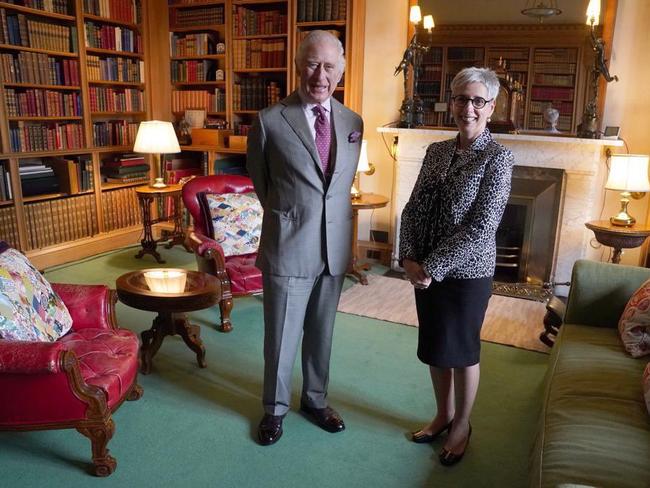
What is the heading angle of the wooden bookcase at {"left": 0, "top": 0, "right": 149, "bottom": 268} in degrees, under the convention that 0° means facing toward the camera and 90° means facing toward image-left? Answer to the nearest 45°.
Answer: approximately 315°

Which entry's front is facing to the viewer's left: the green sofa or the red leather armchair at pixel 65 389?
the green sofa

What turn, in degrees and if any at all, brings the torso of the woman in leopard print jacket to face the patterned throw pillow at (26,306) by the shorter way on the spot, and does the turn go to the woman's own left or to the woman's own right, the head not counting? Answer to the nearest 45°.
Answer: approximately 45° to the woman's own right

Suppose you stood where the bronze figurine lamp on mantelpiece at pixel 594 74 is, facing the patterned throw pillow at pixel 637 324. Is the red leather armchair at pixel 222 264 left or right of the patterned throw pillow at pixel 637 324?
right

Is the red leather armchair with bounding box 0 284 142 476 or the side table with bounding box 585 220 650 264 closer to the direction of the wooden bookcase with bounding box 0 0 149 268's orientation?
the side table

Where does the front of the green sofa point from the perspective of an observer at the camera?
facing to the left of the viewer

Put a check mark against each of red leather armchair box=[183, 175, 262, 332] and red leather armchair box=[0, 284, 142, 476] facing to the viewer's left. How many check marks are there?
0

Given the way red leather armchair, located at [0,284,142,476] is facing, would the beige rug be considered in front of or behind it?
in front

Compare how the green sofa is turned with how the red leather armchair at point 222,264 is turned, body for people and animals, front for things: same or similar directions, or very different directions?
very different directions

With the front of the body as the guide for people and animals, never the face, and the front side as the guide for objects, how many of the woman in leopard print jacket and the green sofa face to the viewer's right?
0

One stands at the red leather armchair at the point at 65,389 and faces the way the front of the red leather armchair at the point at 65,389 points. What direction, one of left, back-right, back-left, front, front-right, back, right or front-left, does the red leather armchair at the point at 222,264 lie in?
front-left

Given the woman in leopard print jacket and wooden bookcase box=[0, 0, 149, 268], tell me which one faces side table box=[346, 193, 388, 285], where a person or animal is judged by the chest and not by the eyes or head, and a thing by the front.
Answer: the wooden bookcase
